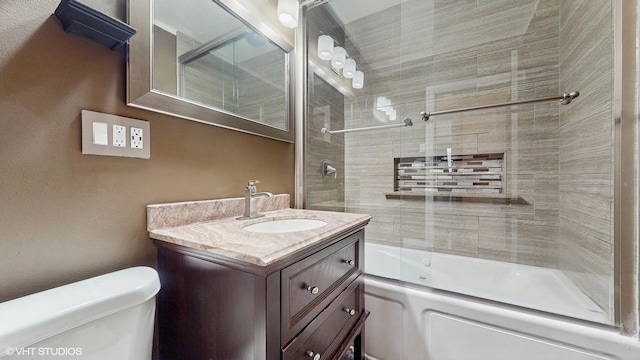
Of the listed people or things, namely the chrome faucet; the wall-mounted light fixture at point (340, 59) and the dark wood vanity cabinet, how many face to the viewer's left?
0

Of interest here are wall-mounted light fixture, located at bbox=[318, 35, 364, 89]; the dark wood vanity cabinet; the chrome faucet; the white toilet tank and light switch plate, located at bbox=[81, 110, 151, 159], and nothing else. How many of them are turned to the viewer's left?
0

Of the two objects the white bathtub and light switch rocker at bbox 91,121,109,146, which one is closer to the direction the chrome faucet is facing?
the white bathtub

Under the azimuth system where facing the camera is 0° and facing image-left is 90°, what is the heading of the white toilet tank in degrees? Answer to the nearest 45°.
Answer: approximately 315°

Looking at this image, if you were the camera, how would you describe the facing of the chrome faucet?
facing the viewer and to the right of the viewer

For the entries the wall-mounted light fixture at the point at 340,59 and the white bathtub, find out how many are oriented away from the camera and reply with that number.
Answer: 0

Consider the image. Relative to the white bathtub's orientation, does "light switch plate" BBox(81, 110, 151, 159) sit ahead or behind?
ahead

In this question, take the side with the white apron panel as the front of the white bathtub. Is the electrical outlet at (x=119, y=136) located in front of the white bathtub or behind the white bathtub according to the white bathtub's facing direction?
in front

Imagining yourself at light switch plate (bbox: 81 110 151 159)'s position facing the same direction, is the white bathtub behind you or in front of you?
in front
